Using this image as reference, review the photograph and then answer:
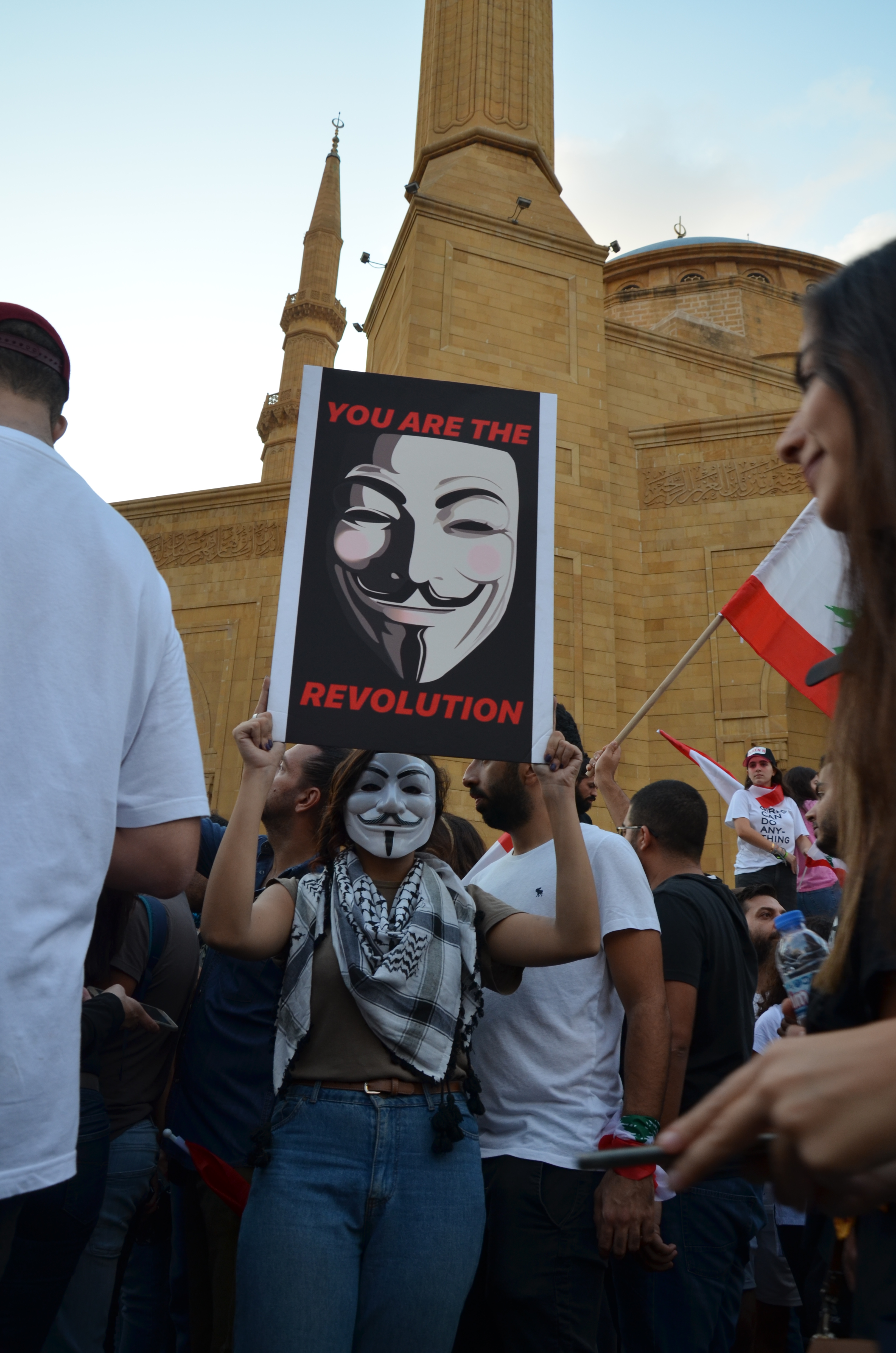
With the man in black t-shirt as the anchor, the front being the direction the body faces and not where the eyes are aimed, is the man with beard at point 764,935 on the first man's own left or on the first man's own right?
on the first man's own right

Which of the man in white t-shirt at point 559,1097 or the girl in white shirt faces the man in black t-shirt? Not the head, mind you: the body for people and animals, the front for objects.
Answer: the girl in white shirt

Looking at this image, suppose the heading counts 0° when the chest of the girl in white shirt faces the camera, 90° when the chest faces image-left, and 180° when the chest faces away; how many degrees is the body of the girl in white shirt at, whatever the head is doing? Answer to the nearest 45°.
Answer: approximately 0°

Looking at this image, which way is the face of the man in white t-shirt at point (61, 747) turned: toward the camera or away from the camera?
away from the camera

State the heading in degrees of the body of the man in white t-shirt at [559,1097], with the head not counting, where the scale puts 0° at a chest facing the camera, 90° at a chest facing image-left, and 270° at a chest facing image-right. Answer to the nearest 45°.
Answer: approximately 45°

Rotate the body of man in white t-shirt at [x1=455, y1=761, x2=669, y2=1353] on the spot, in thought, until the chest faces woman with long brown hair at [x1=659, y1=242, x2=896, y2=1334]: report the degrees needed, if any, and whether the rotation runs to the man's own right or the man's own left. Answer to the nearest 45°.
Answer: approximately 45° to the man's own left

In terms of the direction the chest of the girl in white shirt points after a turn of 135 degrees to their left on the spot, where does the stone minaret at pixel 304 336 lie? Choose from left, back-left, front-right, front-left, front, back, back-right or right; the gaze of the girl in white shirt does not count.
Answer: left

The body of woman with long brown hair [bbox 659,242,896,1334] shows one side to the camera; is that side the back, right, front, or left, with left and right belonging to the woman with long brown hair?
left

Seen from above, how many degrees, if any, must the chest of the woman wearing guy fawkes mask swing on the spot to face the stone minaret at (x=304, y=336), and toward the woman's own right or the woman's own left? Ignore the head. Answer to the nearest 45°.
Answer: approximately 180°

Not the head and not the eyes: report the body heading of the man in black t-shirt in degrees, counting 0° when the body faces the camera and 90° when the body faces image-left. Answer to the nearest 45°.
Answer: approximately 135°

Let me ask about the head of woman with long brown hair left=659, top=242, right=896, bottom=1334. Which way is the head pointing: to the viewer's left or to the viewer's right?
to the viewer's left

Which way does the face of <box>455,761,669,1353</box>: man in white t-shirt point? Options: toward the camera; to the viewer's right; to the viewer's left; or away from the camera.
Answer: to the viewer's left

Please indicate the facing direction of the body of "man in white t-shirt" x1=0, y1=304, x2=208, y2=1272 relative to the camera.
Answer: away from the camera
